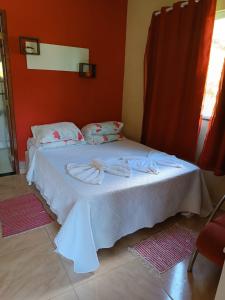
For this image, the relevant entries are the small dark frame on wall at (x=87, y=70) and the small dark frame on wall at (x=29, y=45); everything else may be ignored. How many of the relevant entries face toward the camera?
2

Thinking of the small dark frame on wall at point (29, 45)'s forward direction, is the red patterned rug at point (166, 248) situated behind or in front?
in front

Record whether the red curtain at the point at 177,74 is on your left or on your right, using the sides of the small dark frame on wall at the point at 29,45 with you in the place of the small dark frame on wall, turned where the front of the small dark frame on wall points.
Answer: on your left

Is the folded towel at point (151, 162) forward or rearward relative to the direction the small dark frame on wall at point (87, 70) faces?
forward

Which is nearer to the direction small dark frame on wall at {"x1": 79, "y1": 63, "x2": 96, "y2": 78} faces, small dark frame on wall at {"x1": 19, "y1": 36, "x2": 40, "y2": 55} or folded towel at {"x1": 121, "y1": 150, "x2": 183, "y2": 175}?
the folded towel

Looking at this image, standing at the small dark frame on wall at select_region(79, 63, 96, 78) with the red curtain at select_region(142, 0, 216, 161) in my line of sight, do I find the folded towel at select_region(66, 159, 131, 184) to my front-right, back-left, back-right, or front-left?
front-right

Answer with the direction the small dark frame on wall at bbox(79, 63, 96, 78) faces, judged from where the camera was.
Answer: facing the viewer

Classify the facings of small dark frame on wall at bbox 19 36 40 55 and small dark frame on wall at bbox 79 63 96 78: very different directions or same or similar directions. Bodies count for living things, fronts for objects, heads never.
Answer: same or similar directions

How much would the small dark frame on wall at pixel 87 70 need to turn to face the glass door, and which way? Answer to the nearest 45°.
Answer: approximately 90° to its right

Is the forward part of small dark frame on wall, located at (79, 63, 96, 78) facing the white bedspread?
yes

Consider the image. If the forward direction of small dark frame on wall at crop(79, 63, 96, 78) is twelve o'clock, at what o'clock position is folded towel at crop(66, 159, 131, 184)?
The folded towel is roughly at 12 o'clock from the small dark frame on wall.

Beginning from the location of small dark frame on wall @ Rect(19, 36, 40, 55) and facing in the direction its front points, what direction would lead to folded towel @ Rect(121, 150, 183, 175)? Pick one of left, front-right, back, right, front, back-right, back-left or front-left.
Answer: front-left
